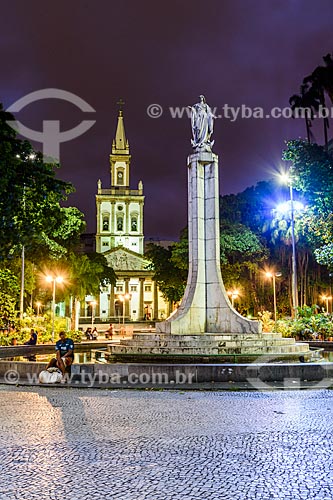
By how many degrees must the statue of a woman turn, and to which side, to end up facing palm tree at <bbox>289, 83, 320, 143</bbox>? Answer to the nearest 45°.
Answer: approximately 135° to its left

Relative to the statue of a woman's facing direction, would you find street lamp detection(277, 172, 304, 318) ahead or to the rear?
to the rear

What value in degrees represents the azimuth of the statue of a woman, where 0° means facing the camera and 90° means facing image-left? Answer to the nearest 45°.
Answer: approximately 0°

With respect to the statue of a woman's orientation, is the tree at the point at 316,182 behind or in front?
behind

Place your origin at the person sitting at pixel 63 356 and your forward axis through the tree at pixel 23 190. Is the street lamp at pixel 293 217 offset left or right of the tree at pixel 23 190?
right

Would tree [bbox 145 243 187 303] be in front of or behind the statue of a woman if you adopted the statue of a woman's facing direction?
behind

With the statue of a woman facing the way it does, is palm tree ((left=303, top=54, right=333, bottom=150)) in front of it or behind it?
behind
